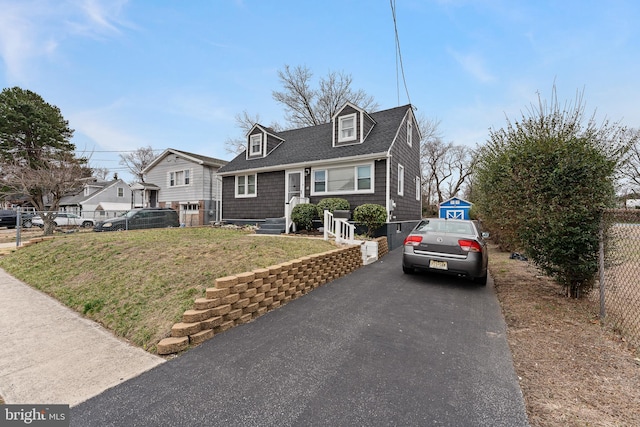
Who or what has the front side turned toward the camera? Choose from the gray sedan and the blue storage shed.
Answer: the blue storage shed

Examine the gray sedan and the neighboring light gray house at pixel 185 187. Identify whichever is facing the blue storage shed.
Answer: the gray sedan

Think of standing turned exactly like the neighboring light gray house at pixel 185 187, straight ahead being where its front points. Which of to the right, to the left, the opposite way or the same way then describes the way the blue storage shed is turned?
the same way

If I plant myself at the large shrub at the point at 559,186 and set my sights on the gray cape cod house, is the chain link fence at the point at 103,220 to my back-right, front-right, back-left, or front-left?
front-left

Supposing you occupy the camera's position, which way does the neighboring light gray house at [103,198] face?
facing the viewer and to the left of the viewer

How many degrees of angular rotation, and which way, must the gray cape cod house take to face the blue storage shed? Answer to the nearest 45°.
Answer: approximately 180°

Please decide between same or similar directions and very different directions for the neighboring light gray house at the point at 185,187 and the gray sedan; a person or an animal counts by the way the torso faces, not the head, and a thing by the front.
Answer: very different directions

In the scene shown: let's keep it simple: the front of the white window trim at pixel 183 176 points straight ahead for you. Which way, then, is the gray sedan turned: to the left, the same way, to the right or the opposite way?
the opposite way

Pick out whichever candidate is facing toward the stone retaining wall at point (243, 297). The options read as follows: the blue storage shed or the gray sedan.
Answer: the blue storage shed

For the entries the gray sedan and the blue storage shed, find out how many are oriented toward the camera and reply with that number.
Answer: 1

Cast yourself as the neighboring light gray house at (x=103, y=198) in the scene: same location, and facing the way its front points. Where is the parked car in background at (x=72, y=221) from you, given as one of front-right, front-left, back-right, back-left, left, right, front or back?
front-left

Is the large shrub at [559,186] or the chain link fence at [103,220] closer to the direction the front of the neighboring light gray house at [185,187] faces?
the chain link fence

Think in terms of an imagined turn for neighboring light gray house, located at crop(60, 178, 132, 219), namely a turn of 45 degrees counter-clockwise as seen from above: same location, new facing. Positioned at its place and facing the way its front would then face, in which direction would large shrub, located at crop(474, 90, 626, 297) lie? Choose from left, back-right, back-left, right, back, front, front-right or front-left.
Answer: front

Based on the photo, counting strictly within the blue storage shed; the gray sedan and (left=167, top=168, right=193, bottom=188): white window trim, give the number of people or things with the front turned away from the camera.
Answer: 1

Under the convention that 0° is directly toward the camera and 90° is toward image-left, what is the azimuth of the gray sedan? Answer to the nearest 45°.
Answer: approximately 180°

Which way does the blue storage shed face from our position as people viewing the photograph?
facing the viewer
